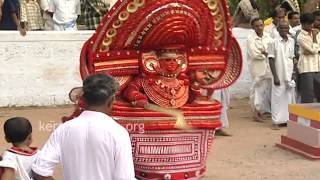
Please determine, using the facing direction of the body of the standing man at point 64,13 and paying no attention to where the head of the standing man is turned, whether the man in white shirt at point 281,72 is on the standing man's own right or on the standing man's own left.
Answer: on the standing man's own left

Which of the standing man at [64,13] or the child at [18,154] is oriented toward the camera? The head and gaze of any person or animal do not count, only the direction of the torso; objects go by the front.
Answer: the standing man

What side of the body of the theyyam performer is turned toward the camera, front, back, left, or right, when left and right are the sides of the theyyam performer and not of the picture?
front

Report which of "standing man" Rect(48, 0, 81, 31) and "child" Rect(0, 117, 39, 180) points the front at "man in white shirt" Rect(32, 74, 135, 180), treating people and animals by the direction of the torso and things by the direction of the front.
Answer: the standing man

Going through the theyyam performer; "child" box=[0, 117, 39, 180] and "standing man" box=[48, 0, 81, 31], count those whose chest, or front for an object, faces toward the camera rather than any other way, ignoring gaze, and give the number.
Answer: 2

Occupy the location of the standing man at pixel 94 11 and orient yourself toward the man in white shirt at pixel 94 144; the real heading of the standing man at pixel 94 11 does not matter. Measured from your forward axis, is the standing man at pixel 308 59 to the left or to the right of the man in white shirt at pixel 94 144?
left

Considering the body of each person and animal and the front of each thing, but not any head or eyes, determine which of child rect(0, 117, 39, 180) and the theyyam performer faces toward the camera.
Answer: the theyyam performer

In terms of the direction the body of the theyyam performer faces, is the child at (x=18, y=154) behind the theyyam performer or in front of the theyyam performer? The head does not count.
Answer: in front

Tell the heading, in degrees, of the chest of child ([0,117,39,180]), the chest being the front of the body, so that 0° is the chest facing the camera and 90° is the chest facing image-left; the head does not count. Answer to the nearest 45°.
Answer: approximately 225°

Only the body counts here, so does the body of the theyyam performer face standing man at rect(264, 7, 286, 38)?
no

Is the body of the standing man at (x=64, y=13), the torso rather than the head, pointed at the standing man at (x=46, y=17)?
no

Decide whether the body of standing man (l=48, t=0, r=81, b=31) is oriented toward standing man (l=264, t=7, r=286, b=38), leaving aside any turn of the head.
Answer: no

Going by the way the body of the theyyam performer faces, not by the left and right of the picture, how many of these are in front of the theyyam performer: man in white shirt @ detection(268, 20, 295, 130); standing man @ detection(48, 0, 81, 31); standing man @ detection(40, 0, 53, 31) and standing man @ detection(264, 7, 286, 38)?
0

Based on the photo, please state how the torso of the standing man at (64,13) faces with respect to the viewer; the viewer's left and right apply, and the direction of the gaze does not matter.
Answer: facing the viewer

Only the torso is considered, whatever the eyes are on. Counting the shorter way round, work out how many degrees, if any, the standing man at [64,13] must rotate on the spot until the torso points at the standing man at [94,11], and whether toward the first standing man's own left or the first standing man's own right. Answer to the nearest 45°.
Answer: approximately 90° to the first standing man's own left
